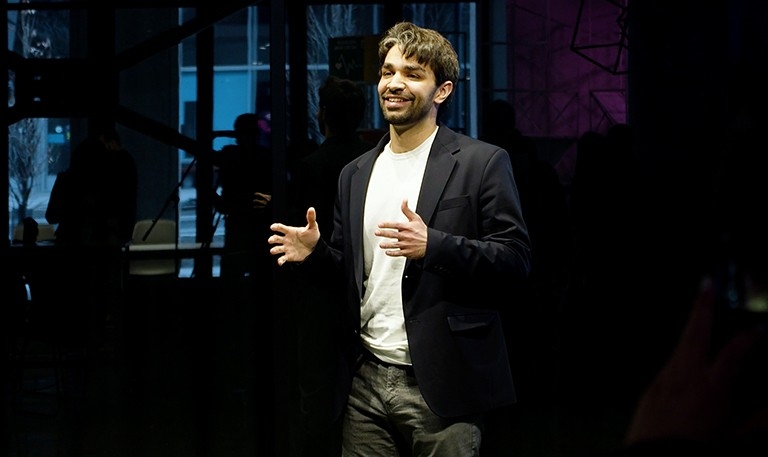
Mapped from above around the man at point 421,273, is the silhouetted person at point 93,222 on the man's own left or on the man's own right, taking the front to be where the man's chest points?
on the man's own right

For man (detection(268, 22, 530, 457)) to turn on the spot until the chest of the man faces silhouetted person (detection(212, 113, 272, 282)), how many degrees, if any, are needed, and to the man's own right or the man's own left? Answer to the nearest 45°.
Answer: approximately 135° to the man's own right

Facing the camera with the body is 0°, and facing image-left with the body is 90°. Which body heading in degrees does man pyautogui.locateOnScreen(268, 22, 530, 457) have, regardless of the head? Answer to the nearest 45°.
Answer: approximately 45°

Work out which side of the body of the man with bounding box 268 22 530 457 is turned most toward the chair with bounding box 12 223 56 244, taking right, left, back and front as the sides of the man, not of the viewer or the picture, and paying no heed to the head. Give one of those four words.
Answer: right

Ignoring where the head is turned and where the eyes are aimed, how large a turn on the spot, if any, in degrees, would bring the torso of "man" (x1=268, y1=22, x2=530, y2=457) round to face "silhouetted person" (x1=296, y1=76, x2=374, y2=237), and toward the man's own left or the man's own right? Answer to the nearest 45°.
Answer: approximately 135° to the man's own right
